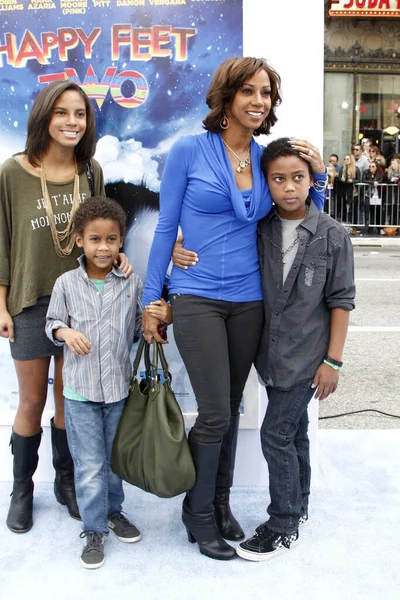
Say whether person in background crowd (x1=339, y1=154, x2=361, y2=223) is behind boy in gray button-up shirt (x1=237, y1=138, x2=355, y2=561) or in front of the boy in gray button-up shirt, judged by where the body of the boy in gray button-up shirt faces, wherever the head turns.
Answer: behind

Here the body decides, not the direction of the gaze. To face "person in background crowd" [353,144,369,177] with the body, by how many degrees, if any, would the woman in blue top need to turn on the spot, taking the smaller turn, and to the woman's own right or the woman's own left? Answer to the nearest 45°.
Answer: approximately 135° to the woman's own left

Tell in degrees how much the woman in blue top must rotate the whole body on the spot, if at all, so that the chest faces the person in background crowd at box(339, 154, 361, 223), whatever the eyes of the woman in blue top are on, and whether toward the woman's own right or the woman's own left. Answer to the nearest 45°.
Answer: approximately 135° to the woman's own left

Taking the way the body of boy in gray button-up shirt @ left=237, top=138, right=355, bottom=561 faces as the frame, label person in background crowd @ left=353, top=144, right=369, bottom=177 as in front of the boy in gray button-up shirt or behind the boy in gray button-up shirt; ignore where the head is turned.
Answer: behind

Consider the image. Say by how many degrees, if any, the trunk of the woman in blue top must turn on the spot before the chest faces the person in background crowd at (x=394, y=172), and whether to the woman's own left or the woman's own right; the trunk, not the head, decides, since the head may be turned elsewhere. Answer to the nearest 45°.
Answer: approximately 135° to the woman's own left

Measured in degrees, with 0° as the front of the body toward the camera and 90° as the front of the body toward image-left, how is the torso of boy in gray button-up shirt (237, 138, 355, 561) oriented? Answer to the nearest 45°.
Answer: approximately 45°

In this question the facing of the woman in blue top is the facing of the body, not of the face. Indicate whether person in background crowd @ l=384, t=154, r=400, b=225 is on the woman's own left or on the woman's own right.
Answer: on the woman's own left

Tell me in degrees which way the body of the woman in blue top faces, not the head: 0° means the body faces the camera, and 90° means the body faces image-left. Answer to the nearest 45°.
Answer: approximately 315°
